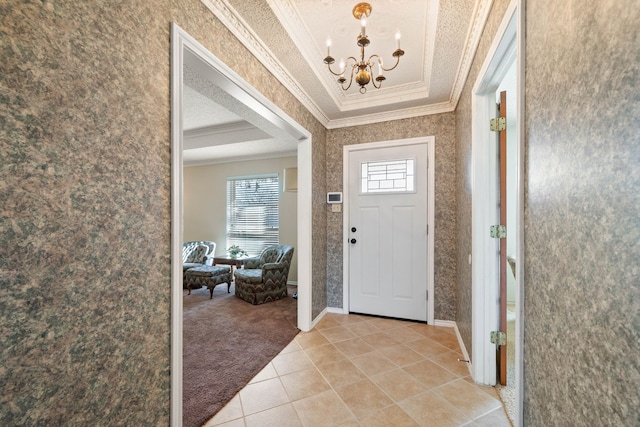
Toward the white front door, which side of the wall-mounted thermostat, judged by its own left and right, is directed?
left

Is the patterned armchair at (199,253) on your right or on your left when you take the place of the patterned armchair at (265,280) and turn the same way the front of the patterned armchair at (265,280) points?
on your right

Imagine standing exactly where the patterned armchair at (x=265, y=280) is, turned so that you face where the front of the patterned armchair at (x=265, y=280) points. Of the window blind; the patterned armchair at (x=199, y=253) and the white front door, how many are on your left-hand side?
1

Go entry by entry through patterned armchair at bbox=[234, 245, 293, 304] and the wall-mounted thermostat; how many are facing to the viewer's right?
0

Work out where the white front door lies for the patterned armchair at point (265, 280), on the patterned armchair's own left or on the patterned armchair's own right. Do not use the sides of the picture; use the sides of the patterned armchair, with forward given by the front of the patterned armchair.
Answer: on the patterned armchair's own left

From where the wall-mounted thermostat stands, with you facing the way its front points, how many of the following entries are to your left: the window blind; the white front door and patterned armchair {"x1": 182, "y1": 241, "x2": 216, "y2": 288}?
1

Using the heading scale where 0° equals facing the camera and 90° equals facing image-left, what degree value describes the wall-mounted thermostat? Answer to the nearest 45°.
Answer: approximately 0°
